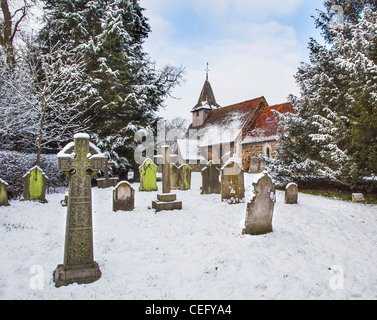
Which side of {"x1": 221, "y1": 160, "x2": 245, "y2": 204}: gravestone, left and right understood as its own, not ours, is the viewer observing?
front

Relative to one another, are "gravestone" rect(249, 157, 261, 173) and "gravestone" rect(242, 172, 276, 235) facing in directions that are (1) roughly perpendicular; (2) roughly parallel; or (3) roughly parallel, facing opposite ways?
roughly parallel

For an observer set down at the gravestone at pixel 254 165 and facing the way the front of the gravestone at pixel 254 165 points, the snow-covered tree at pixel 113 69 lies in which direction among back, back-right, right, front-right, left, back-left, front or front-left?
front-right

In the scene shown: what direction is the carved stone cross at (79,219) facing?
toward the camera

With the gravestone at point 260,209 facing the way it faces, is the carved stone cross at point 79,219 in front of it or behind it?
in front

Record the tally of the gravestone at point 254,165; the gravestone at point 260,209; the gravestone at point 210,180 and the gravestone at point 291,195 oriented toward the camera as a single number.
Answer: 4

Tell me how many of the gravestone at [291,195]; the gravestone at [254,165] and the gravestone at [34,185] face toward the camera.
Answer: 3

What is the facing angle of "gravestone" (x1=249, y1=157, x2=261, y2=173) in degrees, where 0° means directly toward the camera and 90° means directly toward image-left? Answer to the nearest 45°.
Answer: approximately 0°

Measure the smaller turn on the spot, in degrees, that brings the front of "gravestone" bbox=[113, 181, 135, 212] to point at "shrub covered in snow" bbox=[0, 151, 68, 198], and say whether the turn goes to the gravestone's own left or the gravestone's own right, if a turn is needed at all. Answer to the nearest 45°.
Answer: approximately 135° to the gravestone's own right

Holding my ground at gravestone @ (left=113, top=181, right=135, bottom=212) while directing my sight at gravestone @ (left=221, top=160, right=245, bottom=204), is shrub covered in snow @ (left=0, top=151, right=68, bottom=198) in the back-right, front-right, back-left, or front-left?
back-left

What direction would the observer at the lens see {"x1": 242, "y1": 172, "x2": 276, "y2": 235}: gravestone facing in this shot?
facing the viewer

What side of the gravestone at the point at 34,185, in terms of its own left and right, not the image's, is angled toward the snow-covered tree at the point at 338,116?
left

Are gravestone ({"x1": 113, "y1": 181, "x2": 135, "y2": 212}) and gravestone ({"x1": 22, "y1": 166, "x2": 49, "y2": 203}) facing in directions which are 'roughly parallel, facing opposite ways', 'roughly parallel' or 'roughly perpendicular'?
roughly parallel

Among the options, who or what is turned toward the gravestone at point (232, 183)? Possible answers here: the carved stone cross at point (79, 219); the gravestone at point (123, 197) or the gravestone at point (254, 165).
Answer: the gravestone at point (254, 165)
